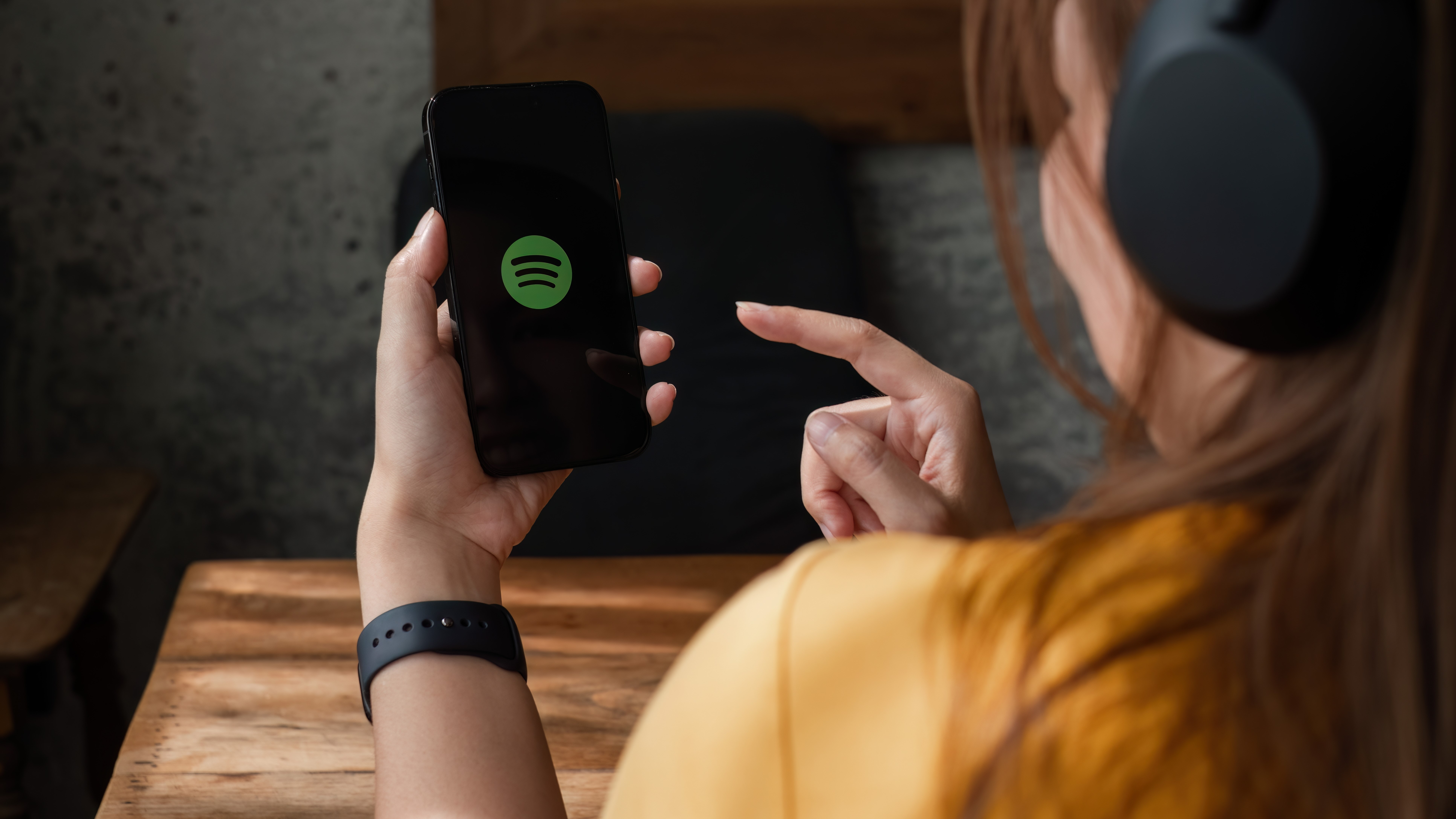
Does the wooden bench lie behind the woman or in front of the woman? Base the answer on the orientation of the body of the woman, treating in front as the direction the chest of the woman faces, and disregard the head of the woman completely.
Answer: in front

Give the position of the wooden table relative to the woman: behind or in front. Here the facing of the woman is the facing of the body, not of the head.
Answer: in front

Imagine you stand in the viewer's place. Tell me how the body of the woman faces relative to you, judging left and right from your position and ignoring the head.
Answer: facing away from the viewer and to the left of the viewer

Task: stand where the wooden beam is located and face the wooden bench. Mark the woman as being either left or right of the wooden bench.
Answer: left

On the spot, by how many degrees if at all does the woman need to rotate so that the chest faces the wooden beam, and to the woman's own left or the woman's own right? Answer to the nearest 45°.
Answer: approximately 45° to the woman's own right

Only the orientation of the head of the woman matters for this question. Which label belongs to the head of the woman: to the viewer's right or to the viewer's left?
to the viewer's left
